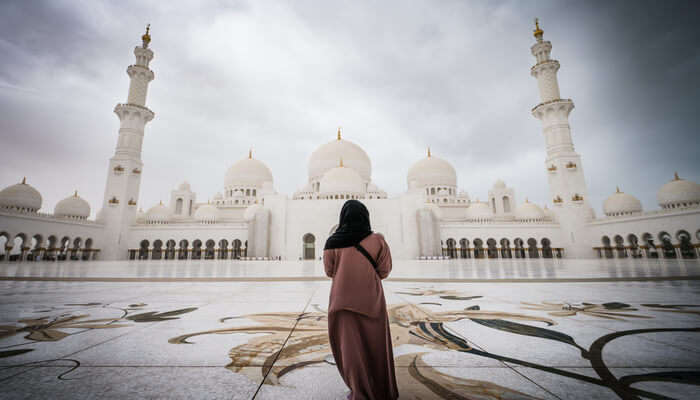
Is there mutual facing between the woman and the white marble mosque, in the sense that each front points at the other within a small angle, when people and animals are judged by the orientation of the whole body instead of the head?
yes

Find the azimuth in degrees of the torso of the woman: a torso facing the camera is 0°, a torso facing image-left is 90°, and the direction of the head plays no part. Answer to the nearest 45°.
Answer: approximately 180°

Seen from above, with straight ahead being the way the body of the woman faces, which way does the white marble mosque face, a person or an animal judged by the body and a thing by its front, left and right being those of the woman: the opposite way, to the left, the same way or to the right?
the opposite way

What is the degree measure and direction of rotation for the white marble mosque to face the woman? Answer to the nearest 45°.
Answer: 0° — it already faces them

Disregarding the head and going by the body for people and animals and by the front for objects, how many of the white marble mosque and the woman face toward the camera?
1

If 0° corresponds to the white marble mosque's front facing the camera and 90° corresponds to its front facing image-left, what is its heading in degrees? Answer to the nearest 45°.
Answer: approximately 0°

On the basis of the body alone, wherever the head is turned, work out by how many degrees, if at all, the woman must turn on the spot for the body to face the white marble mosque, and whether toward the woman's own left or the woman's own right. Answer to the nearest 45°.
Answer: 0° — they already face it

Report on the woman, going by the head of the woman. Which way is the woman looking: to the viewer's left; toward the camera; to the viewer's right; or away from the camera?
away from the camera
